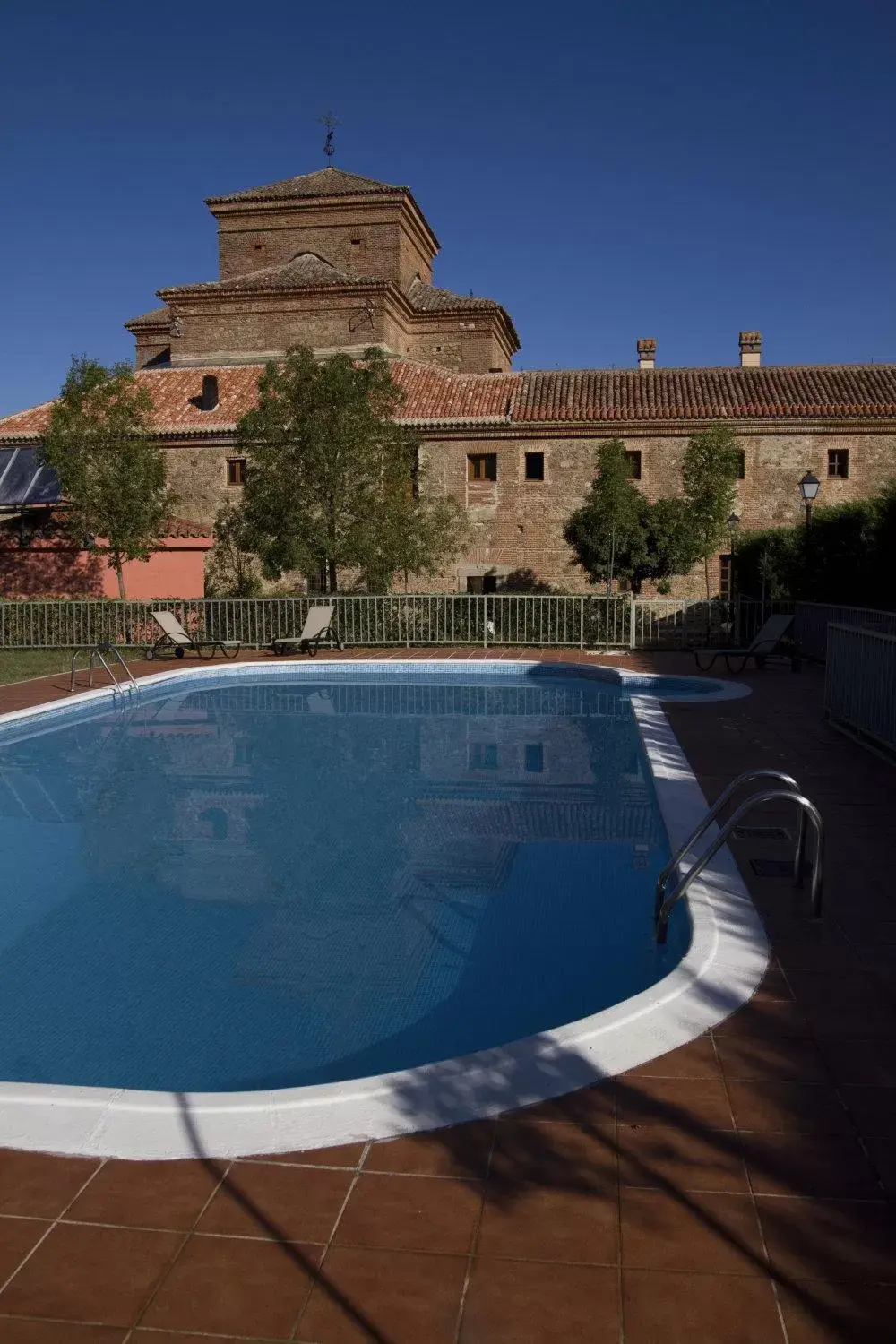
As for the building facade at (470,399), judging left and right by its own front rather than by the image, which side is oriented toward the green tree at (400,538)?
front

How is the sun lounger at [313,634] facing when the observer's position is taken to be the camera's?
facing the viewer and to the left of the viewer

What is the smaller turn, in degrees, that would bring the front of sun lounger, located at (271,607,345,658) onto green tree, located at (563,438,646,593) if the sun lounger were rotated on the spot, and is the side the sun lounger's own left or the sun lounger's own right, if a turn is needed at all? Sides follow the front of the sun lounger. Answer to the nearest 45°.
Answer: approximately 180°

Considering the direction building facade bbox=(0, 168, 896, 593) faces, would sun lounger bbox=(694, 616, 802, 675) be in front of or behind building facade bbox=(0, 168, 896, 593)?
in front

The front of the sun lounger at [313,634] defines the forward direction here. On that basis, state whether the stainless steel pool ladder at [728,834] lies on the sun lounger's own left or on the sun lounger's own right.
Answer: on the sun lounger's own left

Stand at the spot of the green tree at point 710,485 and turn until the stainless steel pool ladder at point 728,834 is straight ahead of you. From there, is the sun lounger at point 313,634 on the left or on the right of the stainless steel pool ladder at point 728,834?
right

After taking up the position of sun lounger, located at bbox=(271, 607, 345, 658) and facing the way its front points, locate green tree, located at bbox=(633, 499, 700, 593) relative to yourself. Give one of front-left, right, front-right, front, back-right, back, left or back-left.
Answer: back

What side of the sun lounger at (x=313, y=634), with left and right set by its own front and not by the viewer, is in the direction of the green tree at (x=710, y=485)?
back

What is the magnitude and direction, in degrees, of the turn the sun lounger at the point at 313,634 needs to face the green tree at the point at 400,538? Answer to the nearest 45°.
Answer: approximately 180°

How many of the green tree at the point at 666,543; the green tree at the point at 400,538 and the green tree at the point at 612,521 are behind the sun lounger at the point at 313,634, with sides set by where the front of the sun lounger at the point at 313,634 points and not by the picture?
3

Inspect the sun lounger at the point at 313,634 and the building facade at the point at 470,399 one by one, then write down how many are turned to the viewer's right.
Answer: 0

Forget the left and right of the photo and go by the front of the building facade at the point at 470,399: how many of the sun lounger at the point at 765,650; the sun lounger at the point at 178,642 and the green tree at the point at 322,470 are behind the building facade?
0

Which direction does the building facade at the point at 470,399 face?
toward the camera

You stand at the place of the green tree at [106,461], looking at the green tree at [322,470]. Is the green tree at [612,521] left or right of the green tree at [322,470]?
left

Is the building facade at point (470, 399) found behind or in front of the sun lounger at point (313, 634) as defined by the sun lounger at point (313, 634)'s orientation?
behind

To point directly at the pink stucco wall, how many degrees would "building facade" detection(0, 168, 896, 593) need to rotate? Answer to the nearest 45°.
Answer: approximately 45° to its right

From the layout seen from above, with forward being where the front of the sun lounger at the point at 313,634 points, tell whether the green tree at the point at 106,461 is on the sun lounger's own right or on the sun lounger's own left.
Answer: on the sun lounger's own right

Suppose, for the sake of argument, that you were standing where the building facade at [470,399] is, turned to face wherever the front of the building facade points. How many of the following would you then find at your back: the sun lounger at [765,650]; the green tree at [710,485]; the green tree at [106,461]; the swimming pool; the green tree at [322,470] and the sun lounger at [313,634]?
0
